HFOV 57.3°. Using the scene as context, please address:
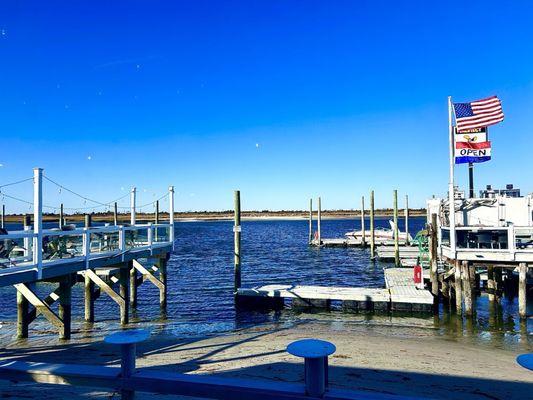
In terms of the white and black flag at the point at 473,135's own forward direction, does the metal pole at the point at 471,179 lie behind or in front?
behind

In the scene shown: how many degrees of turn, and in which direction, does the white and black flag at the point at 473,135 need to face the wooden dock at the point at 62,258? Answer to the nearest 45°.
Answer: approximately 45° to its right

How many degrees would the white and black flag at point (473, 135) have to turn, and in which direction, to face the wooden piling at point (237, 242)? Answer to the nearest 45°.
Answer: approximately 90° to its right

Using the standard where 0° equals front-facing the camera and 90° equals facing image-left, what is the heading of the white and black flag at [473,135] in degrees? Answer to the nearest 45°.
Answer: approximately 0°

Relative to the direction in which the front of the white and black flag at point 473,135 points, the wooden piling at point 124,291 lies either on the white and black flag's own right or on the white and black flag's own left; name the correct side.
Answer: on the white and black flag's own right
